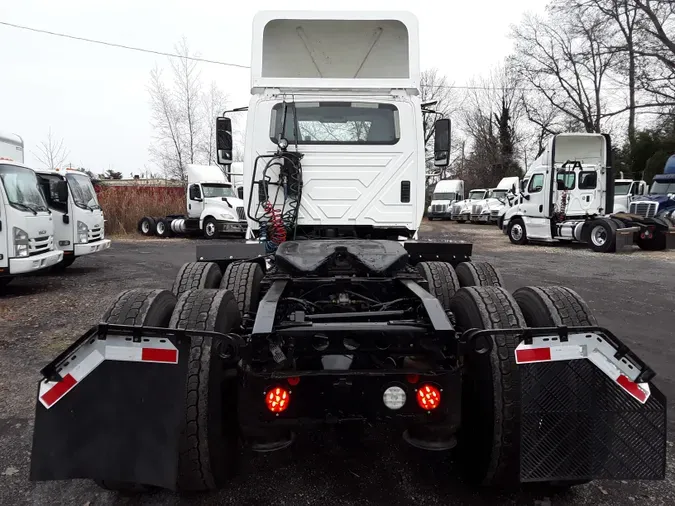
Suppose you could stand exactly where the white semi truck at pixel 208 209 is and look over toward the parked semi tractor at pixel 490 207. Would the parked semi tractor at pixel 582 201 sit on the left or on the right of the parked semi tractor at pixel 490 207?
right

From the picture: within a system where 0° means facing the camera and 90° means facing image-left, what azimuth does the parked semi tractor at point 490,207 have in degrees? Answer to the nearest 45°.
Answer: approximately 45°

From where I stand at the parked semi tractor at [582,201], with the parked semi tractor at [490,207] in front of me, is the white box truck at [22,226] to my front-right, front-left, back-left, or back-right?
back-left

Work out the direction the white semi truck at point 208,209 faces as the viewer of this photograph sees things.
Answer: facing the viewer and to the right of the viewer

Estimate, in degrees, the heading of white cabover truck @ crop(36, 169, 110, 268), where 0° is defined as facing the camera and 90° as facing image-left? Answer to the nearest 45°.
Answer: approximately 315°

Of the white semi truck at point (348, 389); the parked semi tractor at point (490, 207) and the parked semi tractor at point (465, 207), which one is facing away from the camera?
the white semi truck

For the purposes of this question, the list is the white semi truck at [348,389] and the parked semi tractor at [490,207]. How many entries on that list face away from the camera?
1

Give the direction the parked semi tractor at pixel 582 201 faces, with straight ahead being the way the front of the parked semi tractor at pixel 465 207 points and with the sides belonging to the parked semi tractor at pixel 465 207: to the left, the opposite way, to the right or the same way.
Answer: to the right

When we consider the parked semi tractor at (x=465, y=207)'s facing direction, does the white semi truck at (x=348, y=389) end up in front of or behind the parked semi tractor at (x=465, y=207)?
in front

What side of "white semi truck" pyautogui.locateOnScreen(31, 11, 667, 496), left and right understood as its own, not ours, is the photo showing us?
back

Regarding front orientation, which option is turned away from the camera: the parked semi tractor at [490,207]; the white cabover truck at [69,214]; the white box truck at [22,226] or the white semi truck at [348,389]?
the white semi truck

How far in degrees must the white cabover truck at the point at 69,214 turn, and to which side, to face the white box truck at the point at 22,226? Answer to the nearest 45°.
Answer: approximately 45° to its right
